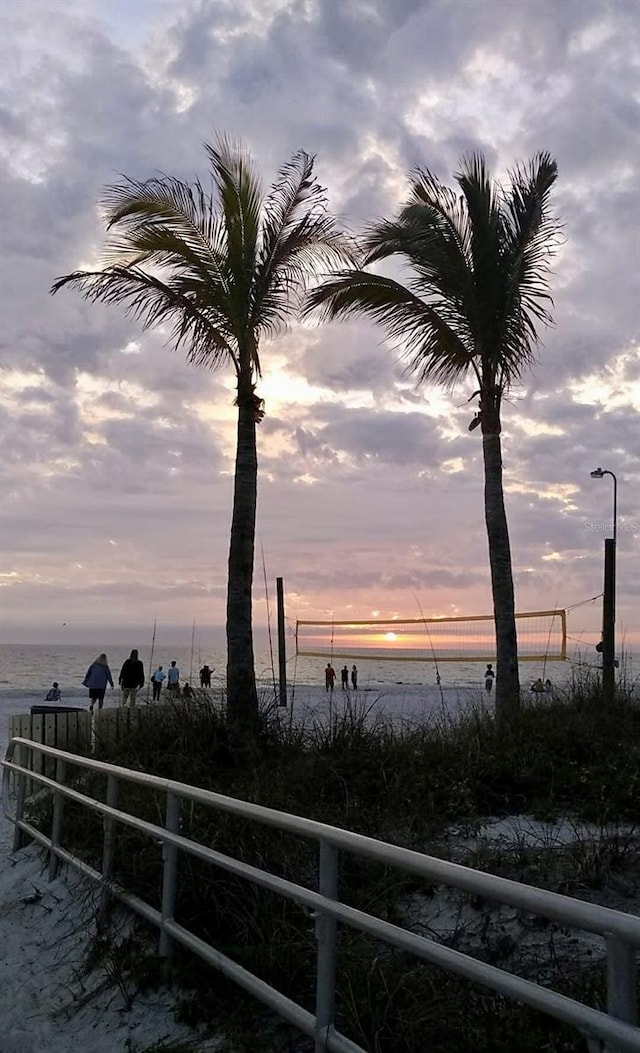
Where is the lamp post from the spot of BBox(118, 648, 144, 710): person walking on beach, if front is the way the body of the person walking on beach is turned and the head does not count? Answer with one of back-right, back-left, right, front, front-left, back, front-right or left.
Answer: back-right

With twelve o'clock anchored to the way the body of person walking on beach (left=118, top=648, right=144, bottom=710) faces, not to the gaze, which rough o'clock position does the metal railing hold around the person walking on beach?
The metal railing is roughly at 6 o'clock from the person walking on beach.

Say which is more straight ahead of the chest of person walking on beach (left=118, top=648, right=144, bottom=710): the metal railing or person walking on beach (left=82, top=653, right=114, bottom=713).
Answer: the person walking on beach

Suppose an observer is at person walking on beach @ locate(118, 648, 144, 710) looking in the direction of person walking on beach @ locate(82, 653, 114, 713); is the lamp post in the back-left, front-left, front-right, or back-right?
back-left

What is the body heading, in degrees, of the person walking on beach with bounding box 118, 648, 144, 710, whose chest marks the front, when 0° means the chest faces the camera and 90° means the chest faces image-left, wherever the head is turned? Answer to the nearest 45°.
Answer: approximately 180°
